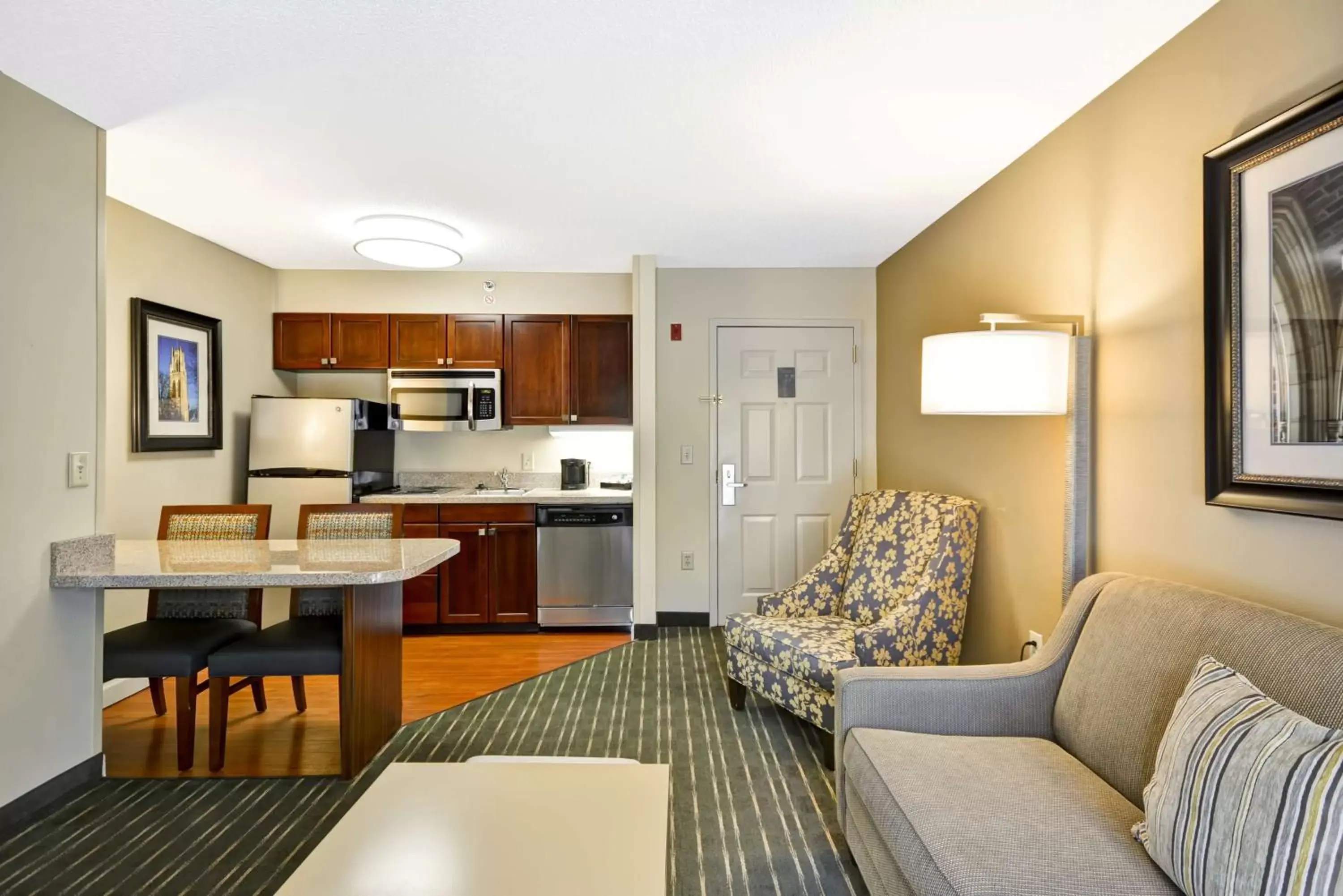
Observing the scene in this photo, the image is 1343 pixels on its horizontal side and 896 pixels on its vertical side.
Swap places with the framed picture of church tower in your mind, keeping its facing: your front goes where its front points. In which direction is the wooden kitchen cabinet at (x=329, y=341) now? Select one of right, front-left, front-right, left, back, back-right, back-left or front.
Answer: left

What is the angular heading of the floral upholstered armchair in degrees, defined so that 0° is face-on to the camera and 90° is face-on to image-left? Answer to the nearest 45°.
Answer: approximately 45°

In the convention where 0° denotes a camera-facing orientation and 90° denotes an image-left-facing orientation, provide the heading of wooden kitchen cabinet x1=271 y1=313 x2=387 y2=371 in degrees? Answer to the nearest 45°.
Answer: approximately 0°

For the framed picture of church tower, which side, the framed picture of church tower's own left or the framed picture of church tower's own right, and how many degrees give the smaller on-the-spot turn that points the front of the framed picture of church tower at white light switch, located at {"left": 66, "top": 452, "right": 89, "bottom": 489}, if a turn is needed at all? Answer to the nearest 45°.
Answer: approximately 45° to the framed picture of church tower's own right

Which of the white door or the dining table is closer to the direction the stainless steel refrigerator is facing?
the dining table

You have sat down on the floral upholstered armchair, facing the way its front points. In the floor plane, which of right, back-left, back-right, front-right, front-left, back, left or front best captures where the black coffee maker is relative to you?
right

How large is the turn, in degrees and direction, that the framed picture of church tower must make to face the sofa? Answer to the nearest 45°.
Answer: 0° — it already faces it

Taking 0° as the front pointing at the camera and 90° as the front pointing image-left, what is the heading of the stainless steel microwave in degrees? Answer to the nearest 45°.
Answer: approximately 0°

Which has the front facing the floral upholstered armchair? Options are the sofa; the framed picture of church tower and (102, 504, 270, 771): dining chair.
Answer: the framed picture of church tower
